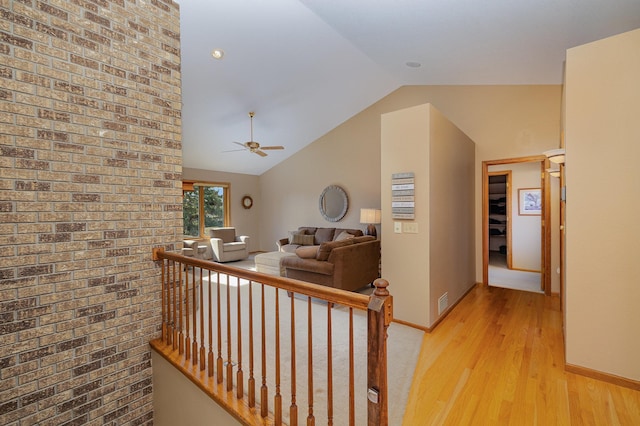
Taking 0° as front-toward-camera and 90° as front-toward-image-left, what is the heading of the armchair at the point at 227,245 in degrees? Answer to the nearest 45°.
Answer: approximately 315°

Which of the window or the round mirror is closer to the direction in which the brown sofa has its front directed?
the window

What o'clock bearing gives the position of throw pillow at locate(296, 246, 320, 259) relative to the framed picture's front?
The throw pillow is roughly at 1 o'clock from the framed picture.

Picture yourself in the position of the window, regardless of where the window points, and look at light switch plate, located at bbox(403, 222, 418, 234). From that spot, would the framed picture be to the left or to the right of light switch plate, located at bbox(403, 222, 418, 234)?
left
